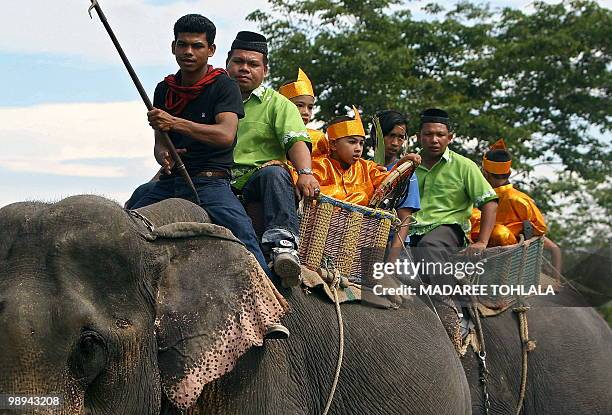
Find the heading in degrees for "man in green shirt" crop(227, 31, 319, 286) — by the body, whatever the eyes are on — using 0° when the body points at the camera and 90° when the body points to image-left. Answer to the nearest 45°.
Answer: approximately 45°

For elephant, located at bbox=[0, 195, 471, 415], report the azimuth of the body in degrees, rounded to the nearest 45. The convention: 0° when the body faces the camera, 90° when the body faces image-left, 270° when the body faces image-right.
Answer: approximately 45°

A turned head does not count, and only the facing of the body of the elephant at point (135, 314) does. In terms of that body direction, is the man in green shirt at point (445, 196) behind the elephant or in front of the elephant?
behind

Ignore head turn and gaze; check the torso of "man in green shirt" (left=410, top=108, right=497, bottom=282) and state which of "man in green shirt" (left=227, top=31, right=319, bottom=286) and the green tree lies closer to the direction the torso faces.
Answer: the man in green shirt

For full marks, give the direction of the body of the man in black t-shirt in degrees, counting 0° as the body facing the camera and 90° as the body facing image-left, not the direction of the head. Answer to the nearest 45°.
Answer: approximately 45°
